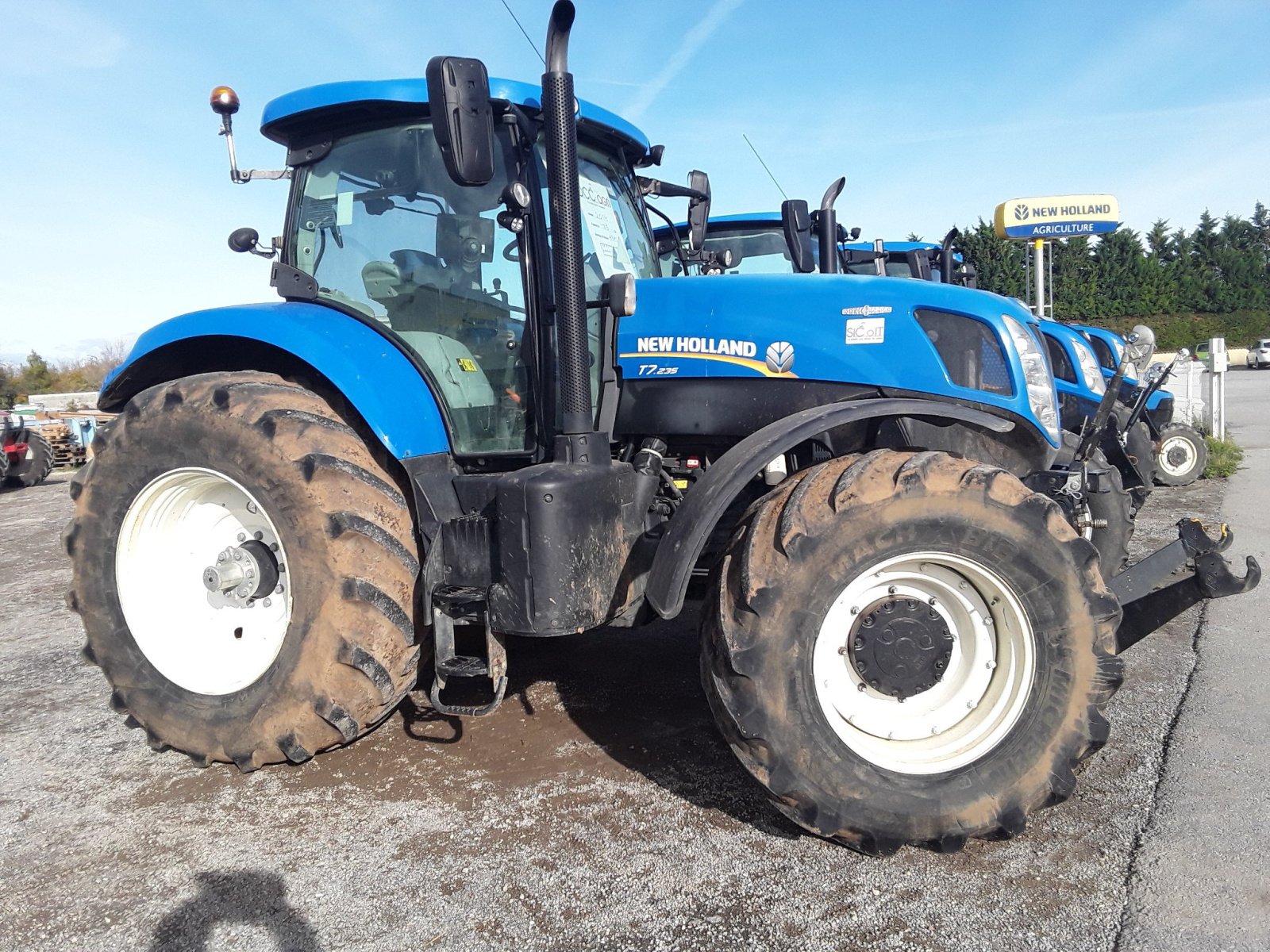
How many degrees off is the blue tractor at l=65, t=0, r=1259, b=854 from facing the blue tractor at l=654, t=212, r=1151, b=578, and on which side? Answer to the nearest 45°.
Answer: approximately 90° to its left

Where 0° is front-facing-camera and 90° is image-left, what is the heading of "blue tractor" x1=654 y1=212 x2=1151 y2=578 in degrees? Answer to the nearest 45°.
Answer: approximately 315°

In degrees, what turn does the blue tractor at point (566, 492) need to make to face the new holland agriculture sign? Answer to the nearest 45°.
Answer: approximately 90° to its left

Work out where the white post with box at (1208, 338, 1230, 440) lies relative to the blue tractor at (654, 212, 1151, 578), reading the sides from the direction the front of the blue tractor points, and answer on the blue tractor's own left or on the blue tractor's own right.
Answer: on the blue tractor's own left

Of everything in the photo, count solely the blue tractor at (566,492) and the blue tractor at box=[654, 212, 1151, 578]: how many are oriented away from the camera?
0

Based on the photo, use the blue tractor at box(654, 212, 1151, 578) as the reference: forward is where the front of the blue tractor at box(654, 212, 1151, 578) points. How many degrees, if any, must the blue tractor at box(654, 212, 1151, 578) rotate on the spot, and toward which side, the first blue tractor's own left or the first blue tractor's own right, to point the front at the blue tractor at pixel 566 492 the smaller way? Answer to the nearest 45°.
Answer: approximately 90° to the first blue tractor's own right

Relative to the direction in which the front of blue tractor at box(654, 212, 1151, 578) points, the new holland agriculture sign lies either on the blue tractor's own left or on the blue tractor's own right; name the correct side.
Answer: on the blue tractor's own left

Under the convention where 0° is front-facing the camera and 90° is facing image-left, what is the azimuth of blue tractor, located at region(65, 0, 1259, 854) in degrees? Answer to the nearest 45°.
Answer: approximately 315°

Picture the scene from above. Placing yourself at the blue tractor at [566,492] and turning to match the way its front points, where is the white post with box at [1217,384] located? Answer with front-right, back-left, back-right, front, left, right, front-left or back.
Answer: left
